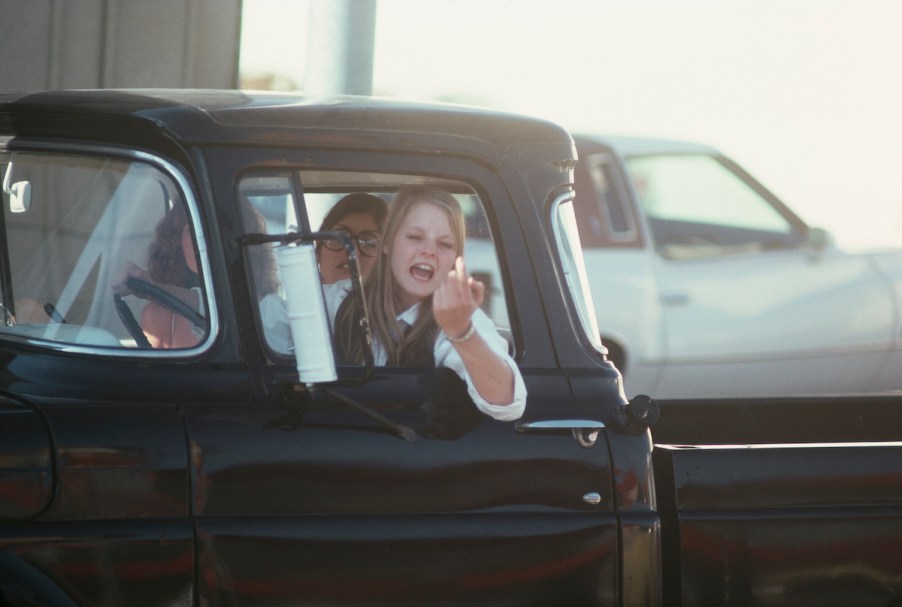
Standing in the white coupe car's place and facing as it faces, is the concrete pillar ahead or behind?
behind

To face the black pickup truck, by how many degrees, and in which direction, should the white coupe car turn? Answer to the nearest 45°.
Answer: approximately 90° to its right

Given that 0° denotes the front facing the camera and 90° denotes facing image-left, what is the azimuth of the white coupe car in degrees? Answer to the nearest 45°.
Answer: approximately 270°
